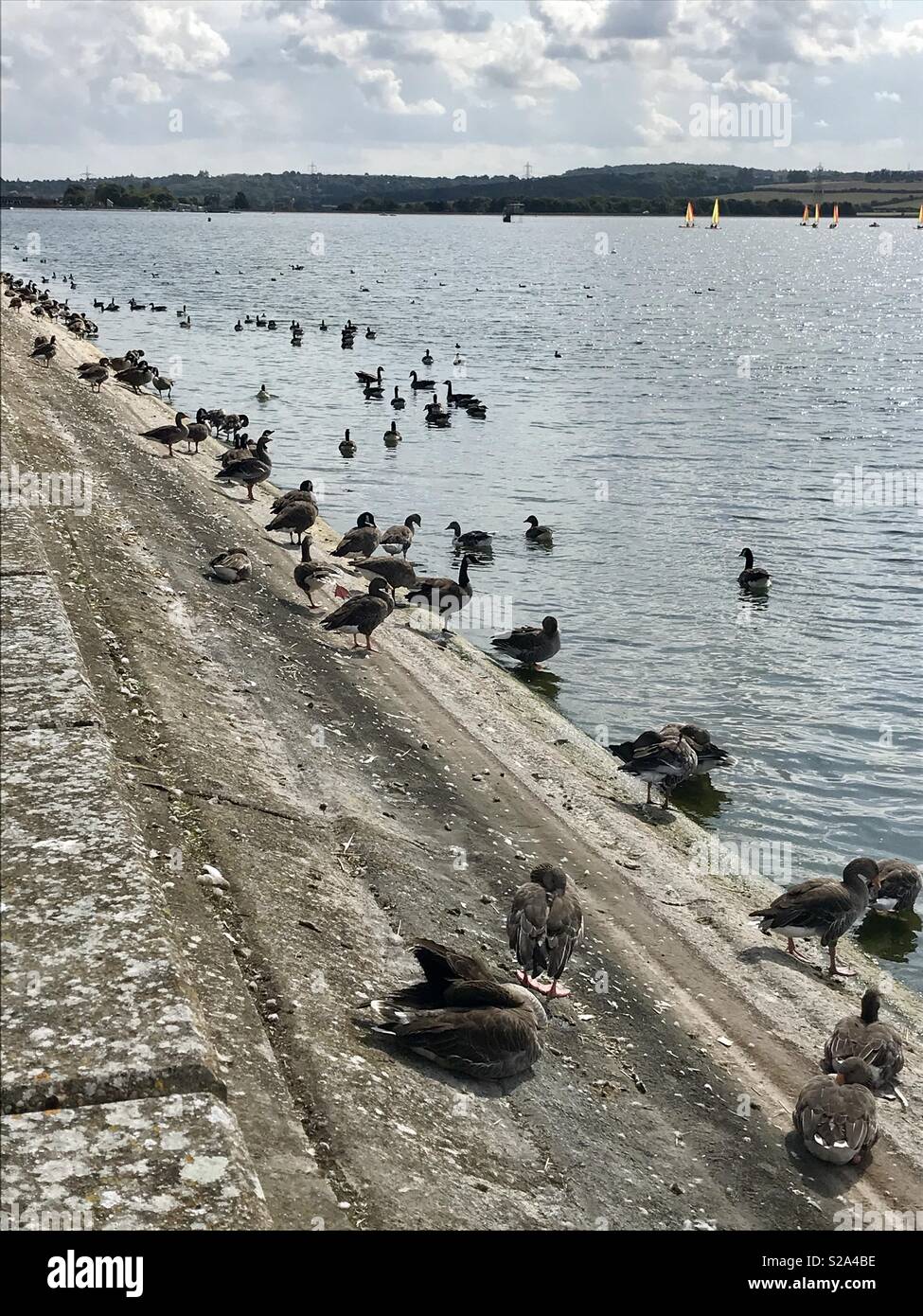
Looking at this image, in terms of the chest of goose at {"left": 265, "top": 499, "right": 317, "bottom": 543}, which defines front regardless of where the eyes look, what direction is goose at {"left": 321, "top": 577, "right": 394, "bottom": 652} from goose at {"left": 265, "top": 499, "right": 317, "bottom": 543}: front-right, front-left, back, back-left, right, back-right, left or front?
right

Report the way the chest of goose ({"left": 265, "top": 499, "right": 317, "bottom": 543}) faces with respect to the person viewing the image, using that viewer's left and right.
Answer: facing to the right of the viewer

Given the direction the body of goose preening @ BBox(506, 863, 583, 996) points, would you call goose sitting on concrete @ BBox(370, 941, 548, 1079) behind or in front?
behind

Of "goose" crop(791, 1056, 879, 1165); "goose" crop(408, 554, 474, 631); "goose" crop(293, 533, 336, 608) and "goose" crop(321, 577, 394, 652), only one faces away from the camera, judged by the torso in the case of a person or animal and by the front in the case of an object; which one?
"goose" crop(791, 1056, 879, 1165)

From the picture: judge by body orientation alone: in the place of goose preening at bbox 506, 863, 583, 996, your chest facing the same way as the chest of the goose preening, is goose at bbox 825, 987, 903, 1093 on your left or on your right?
on your right

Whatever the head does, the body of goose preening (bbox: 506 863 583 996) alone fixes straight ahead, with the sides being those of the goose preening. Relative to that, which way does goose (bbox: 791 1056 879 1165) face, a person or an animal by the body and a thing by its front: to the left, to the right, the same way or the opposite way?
the same way

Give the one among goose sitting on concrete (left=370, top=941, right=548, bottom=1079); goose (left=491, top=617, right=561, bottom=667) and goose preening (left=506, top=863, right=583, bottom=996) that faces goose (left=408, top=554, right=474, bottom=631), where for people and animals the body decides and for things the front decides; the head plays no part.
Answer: the goose preening

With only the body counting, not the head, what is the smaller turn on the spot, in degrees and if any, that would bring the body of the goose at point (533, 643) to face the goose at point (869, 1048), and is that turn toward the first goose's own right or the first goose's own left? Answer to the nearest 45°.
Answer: approximately 90° to the first goose's own right

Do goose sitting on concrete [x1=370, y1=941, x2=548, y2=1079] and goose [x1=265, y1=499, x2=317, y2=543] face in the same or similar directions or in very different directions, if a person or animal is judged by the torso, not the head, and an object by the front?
same or similar directions

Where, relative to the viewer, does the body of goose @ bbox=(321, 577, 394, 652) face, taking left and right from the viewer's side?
facing to the right of the viewer

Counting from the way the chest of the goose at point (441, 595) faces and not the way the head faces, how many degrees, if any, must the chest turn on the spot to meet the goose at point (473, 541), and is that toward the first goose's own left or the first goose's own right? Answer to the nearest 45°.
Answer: approximately 90° to the first goose's own left

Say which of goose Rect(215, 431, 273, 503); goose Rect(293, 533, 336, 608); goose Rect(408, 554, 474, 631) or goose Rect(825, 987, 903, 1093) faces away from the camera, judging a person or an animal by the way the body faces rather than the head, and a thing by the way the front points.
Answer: goose Rect(825, 987, 903, 1093)

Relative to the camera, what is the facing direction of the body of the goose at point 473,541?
to the viewer's left

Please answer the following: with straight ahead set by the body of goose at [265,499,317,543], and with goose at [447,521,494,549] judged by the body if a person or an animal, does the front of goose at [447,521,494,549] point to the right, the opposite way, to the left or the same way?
the opposite way

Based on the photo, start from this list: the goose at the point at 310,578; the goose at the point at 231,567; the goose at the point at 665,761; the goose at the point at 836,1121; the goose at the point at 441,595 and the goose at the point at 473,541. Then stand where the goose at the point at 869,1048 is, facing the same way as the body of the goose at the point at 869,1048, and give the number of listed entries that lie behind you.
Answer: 1

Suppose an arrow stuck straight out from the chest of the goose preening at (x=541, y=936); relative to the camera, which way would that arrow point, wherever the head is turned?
away from the camera

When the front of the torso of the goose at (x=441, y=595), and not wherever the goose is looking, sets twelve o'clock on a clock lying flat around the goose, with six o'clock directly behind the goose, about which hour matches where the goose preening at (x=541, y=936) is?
The goose preening is roughly at 3 o'clock from the goose.

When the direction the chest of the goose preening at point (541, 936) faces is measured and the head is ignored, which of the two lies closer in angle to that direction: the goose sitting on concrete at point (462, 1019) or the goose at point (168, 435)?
the goose

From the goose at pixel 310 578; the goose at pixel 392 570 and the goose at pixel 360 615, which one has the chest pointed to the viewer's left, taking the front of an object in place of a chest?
the goose at pixel 310 578

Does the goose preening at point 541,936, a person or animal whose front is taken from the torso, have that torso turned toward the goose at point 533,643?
yes

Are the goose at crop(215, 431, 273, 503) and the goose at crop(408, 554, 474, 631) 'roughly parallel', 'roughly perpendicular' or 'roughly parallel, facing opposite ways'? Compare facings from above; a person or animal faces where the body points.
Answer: roughly parallel
